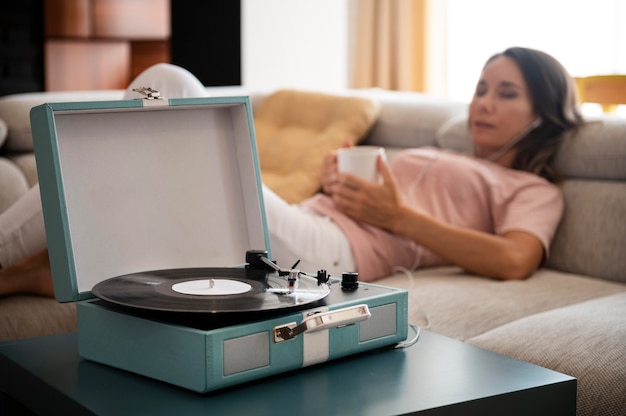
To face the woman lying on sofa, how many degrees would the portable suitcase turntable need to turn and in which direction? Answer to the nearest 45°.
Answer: approximately 90° to its left

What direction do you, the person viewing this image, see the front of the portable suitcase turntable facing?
facing the viewer and to the right of the viewer

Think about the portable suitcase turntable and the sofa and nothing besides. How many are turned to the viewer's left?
0

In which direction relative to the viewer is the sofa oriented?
toward the camera
